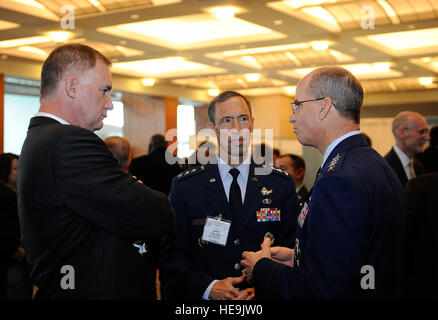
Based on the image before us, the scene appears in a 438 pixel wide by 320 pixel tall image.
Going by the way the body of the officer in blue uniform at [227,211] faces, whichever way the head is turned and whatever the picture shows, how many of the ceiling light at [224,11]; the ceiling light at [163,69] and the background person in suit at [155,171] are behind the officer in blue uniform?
3

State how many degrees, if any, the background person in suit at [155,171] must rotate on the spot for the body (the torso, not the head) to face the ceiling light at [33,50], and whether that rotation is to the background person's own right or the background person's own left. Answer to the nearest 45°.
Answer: approximately 45° to the background person's own left

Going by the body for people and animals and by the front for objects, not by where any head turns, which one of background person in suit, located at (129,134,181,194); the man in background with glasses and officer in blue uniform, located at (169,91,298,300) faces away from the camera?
the background person in suit

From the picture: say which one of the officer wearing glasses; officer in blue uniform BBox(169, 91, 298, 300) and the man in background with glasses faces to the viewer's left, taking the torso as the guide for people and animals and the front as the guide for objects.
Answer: the officer wearing glasses

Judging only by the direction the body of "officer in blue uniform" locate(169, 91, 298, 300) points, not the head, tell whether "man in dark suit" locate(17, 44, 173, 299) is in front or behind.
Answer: in front

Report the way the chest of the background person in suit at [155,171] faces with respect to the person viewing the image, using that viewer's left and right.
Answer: facing away from the viewer

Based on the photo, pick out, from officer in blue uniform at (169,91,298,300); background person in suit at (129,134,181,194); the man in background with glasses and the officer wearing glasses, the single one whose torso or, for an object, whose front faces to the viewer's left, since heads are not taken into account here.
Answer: the officer wearing glasses

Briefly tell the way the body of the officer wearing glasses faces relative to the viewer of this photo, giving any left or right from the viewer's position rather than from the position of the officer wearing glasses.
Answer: facing to the left of the viewer

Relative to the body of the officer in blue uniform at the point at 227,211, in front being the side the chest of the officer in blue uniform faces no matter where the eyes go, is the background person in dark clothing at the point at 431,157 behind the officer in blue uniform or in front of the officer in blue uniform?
behind

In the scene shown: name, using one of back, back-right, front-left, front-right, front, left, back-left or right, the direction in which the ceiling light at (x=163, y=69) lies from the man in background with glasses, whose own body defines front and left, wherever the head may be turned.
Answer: back

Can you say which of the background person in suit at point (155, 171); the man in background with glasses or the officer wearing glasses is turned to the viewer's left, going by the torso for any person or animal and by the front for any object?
the officer wearing glasses

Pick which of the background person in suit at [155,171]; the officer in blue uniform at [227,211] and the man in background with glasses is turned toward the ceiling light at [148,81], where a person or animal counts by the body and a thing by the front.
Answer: the background person in suit
